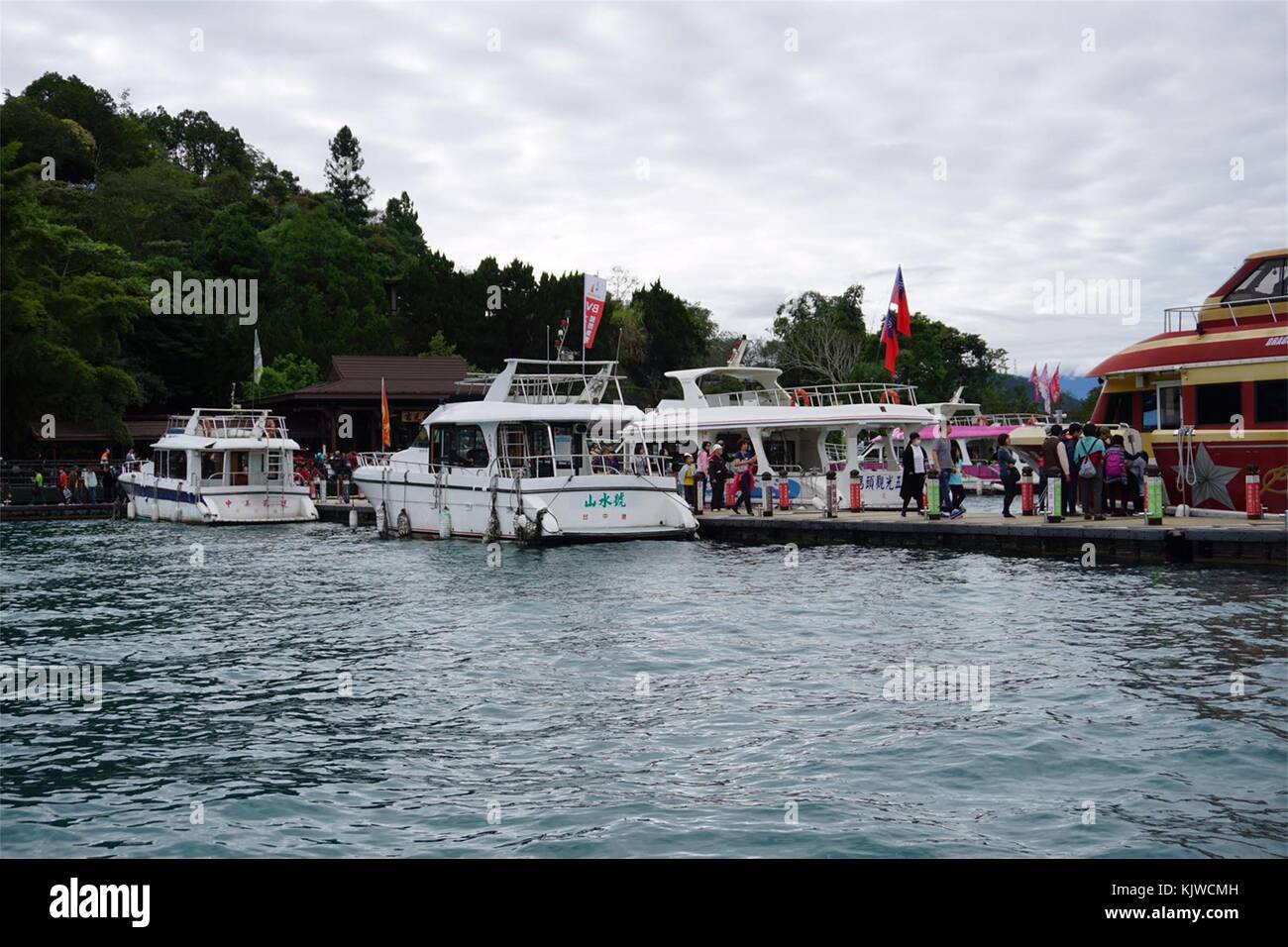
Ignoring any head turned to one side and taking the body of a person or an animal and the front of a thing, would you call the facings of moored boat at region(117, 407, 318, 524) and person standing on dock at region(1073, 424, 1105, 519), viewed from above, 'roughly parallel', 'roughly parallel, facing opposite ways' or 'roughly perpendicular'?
roughly perpendicular

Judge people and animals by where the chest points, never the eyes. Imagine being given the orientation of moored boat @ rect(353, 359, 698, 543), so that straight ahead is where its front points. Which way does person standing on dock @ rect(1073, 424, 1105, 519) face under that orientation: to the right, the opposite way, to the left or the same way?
to the right

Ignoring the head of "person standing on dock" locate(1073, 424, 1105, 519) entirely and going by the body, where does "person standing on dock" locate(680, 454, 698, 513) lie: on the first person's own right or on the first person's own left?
on the first person's own left

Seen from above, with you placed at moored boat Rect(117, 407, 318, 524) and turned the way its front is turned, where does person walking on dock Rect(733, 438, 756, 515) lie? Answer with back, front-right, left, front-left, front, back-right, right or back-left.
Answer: back

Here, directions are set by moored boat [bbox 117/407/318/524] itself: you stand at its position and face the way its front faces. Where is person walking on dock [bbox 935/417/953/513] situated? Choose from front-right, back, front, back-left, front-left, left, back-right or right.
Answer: back

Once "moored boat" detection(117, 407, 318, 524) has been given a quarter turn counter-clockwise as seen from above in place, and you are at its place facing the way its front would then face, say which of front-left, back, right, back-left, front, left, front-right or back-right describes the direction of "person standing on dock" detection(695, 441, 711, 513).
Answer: left

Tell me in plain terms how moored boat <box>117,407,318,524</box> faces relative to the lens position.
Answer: facing away from the viewer and to the left of the viewer

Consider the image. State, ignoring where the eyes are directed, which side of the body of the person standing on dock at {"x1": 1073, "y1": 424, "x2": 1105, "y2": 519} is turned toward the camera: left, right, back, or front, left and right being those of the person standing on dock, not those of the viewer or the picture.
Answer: back

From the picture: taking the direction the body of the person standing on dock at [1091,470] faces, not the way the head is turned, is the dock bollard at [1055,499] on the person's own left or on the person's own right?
on the person's own left
